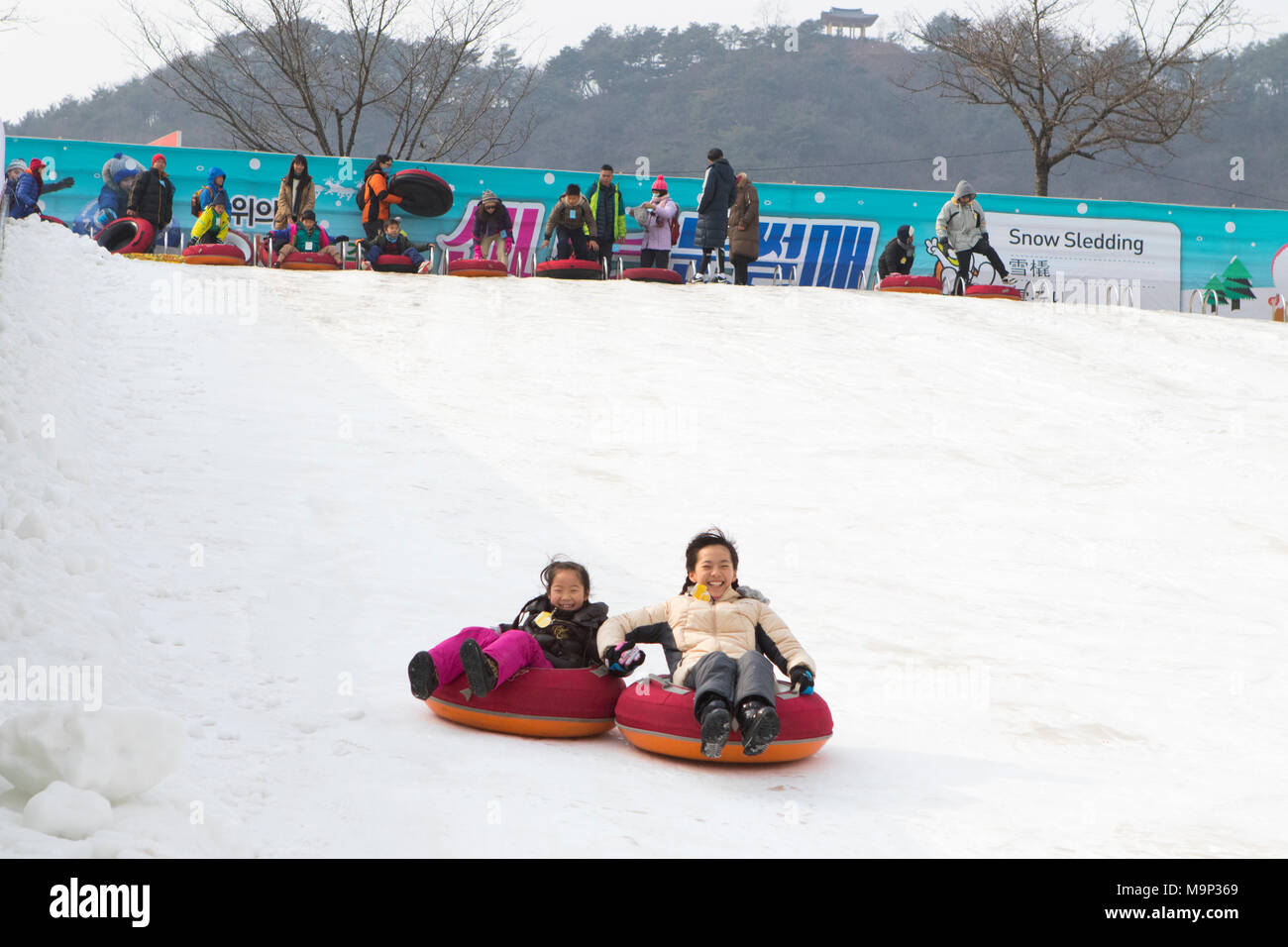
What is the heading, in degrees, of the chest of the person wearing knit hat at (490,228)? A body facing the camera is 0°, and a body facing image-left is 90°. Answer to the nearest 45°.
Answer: approximately 0°

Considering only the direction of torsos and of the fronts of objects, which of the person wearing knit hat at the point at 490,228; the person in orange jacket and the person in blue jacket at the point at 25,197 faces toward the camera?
the person wearing knit hat

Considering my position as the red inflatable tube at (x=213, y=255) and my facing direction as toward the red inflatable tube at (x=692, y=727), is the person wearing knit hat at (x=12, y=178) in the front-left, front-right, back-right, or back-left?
back-right

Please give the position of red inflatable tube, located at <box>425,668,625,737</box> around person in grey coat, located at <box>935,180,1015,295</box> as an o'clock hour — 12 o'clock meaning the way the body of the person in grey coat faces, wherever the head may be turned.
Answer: The red inflatable tube is roughly at 12 o'clock from the person in grey coat.
